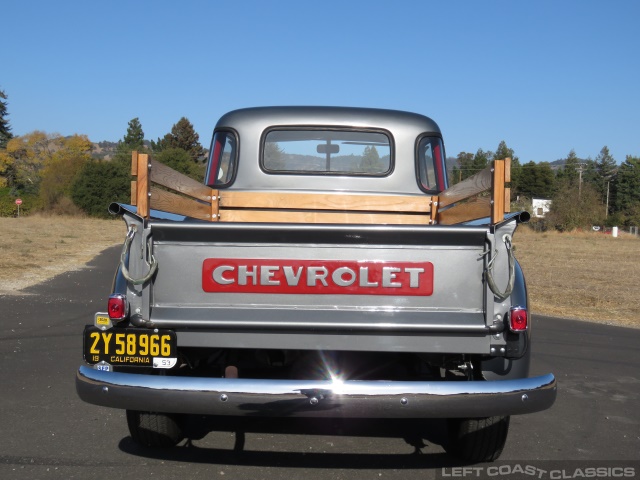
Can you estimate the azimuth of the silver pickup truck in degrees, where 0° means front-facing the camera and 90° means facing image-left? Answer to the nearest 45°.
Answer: approximately 180°
